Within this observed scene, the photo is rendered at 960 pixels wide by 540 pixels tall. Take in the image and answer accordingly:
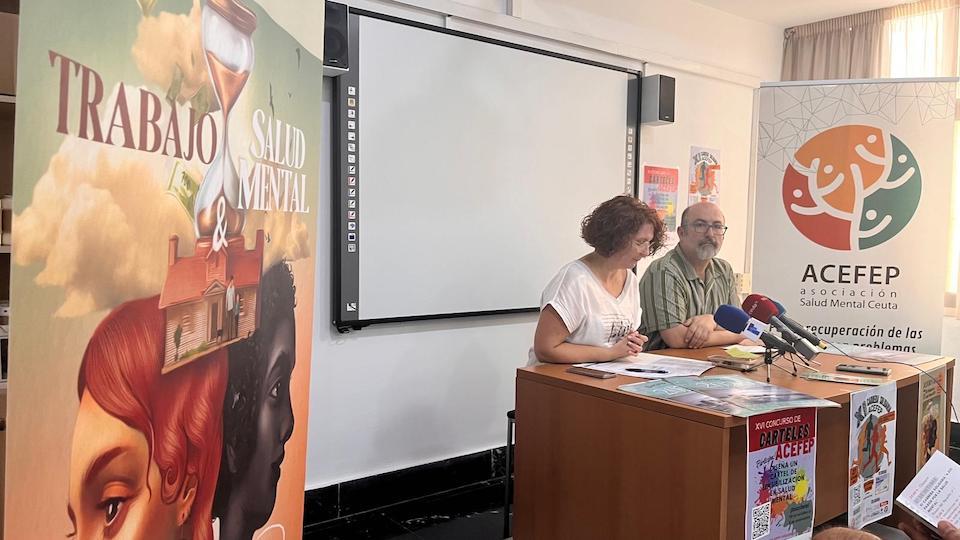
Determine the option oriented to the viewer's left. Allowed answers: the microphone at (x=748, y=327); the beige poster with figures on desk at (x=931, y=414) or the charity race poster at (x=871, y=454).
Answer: the microphone

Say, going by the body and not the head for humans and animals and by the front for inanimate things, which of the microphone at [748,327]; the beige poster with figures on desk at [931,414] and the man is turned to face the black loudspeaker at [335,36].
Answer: the microphone

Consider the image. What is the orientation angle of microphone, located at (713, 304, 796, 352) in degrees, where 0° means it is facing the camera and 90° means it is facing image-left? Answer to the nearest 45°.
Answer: approximately 90°

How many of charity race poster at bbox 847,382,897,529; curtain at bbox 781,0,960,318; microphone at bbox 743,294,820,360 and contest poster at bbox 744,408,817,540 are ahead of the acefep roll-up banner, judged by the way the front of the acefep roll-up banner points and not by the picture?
3

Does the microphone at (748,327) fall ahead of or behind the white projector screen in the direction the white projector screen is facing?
ahead

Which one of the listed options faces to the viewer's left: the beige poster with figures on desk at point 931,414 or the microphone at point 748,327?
the microphone

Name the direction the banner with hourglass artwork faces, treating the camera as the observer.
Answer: facing the viewer and to the right of the viewer

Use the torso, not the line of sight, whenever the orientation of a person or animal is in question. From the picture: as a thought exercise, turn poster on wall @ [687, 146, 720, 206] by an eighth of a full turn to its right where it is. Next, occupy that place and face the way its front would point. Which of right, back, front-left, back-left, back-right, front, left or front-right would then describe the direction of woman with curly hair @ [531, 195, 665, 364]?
front

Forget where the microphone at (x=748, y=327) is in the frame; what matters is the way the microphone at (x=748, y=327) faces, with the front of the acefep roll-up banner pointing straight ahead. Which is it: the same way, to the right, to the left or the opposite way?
to the right

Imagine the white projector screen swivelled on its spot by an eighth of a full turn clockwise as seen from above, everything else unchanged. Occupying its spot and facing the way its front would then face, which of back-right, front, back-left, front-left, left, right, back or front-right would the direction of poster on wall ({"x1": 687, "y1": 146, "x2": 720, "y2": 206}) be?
back-left
